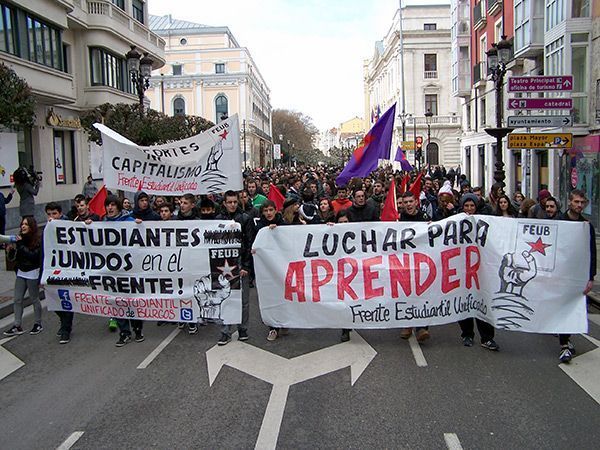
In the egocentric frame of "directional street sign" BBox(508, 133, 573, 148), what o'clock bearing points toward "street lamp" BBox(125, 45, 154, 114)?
The street lamp is roughly at 3 o'clock from the directional street sign.

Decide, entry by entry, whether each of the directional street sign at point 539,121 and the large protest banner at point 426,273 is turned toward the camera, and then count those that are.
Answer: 2

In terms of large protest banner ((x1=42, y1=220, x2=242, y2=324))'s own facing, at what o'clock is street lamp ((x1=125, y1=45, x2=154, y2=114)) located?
The street lamp is roughly at 6 o'clock from the large protest banner.

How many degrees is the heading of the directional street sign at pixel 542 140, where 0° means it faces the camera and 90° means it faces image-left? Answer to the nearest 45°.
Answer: approximately 0°

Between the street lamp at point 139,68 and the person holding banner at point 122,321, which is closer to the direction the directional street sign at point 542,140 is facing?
the person holding banner
